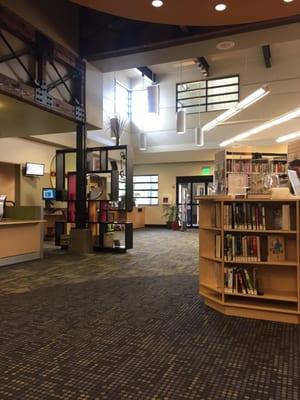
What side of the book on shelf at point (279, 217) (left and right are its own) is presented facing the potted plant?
back

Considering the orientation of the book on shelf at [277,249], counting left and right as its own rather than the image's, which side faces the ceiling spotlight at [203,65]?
back

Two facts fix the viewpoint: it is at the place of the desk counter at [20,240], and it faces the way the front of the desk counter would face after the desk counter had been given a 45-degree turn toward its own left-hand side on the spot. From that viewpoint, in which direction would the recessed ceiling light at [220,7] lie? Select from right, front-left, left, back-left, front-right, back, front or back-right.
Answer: front-right

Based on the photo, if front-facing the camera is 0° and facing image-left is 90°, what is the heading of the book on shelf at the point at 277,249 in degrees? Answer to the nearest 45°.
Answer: approximately 0°

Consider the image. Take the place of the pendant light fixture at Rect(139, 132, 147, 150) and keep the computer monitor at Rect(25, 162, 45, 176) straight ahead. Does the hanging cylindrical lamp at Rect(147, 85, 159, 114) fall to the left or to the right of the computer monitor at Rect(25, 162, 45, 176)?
left

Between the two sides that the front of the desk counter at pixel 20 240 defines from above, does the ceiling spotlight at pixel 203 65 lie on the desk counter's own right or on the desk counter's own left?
on the desk counter's own left

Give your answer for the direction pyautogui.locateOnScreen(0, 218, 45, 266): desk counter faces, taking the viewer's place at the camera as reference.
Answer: facing the viewer and to the right of the viewer

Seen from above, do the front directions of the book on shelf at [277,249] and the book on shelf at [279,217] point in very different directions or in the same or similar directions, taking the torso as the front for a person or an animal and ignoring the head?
same or similar directions

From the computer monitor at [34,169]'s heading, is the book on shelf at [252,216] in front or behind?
in front

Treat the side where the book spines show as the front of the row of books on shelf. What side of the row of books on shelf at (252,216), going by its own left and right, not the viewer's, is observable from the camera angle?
front

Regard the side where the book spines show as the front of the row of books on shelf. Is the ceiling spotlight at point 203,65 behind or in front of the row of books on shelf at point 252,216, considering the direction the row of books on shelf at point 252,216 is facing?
behind

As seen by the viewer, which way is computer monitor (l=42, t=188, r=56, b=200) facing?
toward the camera
